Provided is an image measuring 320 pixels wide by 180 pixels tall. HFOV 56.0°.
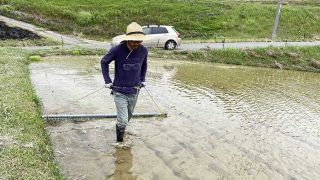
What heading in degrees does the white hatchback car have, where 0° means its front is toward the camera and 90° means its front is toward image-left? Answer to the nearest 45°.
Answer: approximately 90°

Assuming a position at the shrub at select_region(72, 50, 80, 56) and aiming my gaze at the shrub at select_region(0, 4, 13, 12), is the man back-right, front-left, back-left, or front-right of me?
back-left

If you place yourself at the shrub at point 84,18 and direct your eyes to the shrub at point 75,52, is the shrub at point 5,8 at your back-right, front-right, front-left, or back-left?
back-right

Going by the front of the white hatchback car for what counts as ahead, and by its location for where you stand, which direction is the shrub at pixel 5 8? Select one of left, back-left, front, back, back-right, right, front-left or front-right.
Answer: front-right

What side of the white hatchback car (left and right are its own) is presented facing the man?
left

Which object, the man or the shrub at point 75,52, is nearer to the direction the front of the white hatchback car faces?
the shrub
